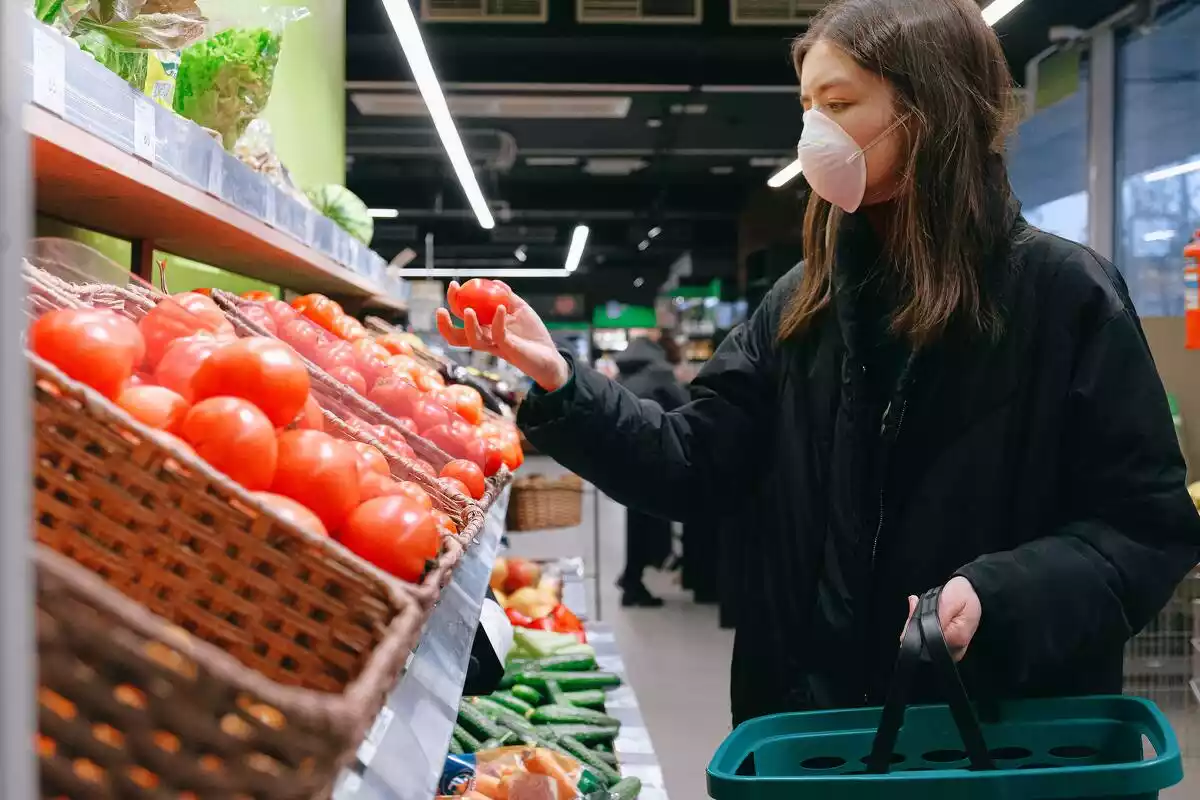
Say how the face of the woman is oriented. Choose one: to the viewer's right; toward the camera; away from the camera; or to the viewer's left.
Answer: to the viewer's left

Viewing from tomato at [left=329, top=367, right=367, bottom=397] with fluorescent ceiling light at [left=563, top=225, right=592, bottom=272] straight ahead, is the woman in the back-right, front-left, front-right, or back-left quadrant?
back-right

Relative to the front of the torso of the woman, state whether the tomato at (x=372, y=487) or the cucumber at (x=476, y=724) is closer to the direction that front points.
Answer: the tomato

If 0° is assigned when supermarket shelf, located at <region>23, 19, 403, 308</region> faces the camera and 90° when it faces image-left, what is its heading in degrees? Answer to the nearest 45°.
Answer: approximately 315°

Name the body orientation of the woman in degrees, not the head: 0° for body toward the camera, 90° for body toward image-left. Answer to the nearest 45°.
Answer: approximately 45°
